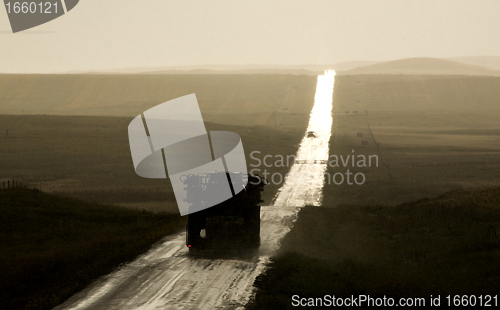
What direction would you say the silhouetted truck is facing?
away from the camera
